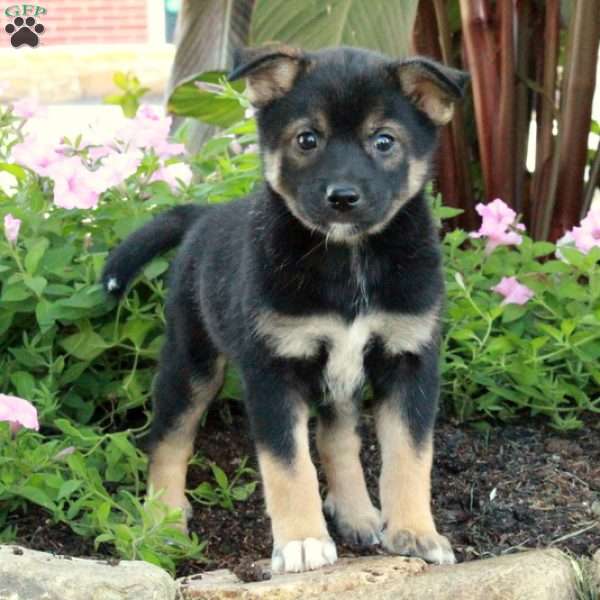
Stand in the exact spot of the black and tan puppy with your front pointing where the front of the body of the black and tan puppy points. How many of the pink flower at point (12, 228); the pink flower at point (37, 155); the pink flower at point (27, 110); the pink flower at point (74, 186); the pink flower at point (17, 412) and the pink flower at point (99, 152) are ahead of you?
0

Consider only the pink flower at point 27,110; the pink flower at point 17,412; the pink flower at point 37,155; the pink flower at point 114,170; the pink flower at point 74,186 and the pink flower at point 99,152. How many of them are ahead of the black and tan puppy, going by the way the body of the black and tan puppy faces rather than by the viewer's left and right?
0

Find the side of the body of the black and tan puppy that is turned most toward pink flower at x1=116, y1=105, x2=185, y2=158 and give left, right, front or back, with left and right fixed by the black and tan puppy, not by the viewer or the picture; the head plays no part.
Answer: back

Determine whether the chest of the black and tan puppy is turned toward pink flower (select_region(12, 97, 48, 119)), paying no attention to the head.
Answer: no

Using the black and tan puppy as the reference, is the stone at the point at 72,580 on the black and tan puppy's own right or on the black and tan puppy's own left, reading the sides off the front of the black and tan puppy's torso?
on the black and tan puppy's own right

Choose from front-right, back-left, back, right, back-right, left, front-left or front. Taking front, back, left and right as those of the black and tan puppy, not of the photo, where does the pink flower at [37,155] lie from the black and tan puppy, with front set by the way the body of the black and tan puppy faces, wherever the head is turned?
back

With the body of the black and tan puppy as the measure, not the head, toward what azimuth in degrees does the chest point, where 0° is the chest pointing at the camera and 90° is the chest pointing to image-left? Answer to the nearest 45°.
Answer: approximately 315°

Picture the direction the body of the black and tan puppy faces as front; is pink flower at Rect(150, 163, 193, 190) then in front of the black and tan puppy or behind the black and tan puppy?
behind

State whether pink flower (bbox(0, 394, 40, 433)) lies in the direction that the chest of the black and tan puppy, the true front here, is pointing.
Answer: no

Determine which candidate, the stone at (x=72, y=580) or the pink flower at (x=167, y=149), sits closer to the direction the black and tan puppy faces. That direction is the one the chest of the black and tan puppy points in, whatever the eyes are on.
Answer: the stone

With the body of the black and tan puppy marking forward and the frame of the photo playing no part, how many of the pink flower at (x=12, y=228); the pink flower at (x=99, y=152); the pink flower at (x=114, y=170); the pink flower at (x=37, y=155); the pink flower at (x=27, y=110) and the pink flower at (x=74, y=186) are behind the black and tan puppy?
6

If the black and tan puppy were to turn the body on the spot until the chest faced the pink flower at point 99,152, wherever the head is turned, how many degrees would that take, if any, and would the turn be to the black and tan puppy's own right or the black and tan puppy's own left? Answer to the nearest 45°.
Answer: approximately 180°

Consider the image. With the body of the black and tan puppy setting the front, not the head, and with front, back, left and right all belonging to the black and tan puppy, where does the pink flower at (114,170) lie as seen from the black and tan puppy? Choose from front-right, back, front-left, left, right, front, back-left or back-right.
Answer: back

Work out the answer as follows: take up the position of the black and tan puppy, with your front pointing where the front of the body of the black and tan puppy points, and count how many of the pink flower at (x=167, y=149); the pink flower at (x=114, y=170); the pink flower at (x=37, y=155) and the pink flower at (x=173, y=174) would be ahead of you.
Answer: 0

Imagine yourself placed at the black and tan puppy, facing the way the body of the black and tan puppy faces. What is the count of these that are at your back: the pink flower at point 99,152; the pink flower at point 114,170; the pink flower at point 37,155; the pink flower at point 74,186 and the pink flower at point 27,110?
5

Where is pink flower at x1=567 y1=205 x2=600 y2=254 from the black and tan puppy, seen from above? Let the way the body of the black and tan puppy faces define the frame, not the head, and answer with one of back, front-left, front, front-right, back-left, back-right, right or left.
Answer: left

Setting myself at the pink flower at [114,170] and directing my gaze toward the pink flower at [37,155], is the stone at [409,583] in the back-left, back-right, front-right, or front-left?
back-left

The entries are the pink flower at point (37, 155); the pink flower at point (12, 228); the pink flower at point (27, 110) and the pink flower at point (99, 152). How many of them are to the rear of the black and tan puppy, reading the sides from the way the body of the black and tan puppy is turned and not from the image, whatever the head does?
4
